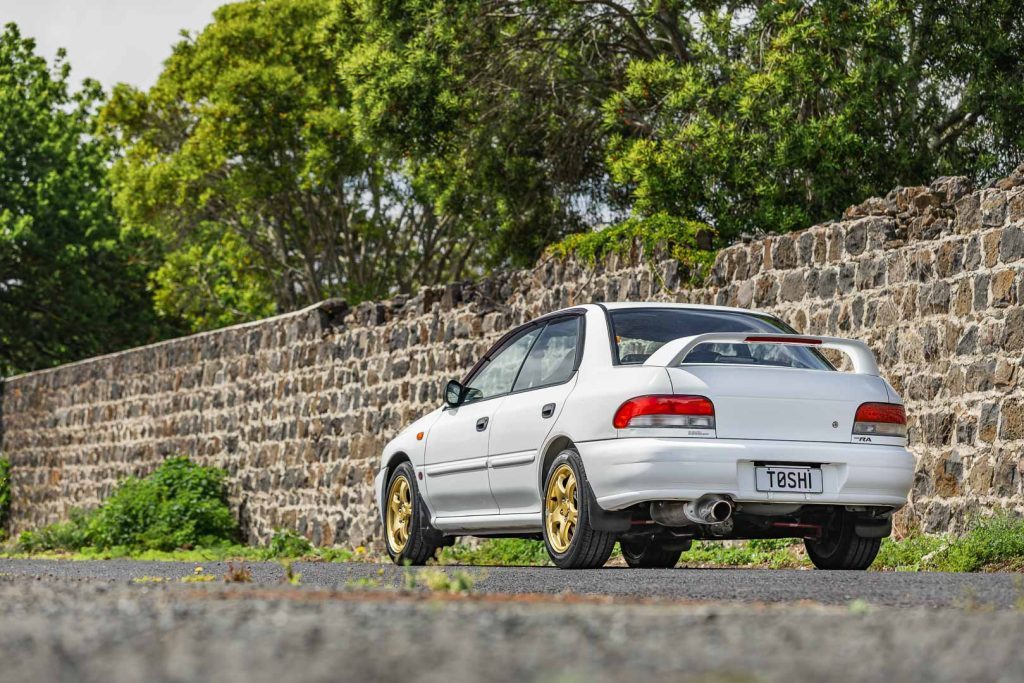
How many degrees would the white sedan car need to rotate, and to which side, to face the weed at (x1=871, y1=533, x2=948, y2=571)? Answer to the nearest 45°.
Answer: approximately 90° to its right

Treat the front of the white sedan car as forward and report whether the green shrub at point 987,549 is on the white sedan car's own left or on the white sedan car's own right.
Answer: on the white sedan car's own right

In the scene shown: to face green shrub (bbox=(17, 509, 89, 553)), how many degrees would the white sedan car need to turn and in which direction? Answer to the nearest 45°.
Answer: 0° — it already faces it

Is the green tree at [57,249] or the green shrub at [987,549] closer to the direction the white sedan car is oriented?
the green tree

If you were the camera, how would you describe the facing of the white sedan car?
facing away from the viewer and to the left of the viewer
